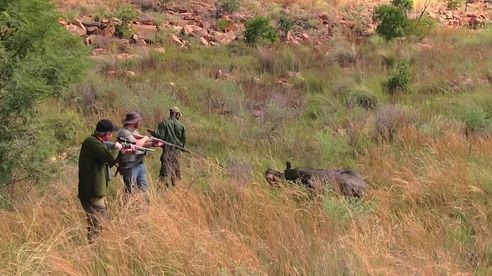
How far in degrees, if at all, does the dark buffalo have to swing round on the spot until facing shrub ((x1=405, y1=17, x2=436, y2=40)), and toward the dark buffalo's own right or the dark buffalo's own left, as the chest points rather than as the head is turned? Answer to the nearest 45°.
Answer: approximately 90° to the dark buffalo's own right

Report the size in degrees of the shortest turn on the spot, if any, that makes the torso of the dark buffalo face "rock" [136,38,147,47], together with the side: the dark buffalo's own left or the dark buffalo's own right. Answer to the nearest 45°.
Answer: approximately 45° to the dark buffalo's own right

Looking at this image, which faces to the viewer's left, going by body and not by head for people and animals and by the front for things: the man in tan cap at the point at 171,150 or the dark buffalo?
the dark buffalo

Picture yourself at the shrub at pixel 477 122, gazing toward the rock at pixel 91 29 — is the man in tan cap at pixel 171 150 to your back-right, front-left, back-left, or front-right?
front-left

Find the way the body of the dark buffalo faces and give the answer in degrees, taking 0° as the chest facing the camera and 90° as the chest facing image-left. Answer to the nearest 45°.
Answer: approximately 90°

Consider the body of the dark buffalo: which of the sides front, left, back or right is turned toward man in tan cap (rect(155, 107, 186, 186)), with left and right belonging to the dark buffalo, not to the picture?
front

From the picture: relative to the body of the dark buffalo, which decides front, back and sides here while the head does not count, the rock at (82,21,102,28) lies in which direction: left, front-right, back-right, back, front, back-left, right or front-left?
front-right

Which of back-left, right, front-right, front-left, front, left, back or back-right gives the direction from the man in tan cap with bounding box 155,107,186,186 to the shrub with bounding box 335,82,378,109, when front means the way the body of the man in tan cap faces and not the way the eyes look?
front

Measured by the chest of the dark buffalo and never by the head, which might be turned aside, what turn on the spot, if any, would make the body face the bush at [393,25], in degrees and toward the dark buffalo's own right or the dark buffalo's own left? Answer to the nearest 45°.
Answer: approximately 90° to the dark buffalo's own right

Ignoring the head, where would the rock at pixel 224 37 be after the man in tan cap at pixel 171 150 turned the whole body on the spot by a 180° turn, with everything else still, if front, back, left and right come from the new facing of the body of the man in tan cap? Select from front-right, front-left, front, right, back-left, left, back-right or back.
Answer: back-right

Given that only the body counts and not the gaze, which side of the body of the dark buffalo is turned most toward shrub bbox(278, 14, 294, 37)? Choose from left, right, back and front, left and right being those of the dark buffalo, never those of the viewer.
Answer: right

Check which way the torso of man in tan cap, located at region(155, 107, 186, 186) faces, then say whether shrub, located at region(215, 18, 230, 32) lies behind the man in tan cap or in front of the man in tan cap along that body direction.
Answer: in front

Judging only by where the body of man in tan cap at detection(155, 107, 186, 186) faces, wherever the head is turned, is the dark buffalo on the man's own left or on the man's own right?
on the man's own right

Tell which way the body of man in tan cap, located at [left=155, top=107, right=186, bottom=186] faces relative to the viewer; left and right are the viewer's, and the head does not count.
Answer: facing away from the viewer and to the right of the viewer

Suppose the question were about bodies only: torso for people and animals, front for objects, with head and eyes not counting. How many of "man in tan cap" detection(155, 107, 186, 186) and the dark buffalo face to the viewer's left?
1
